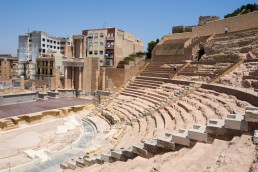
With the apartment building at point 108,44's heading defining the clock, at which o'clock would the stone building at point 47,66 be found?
The stone building is roughly at 2 o'clock from the apartment building.

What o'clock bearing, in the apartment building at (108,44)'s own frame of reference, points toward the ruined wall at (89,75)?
The ruined wall is roughly at 11 o'clock from the apartment building.

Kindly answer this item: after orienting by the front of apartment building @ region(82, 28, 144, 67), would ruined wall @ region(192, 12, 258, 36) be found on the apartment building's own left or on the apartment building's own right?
on the apartment building's own left

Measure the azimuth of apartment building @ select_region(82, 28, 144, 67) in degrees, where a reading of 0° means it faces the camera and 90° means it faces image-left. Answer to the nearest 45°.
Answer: approximately 45°
